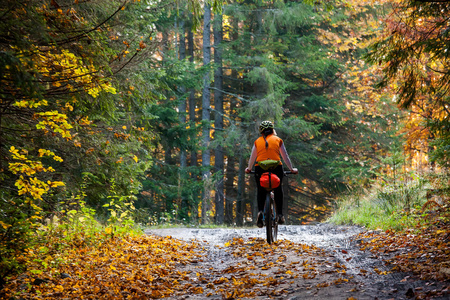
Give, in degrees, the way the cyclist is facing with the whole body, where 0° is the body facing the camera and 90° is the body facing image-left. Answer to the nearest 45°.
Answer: approximately 180°

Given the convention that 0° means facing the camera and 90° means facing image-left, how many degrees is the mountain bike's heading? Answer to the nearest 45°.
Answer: approximately 180°
